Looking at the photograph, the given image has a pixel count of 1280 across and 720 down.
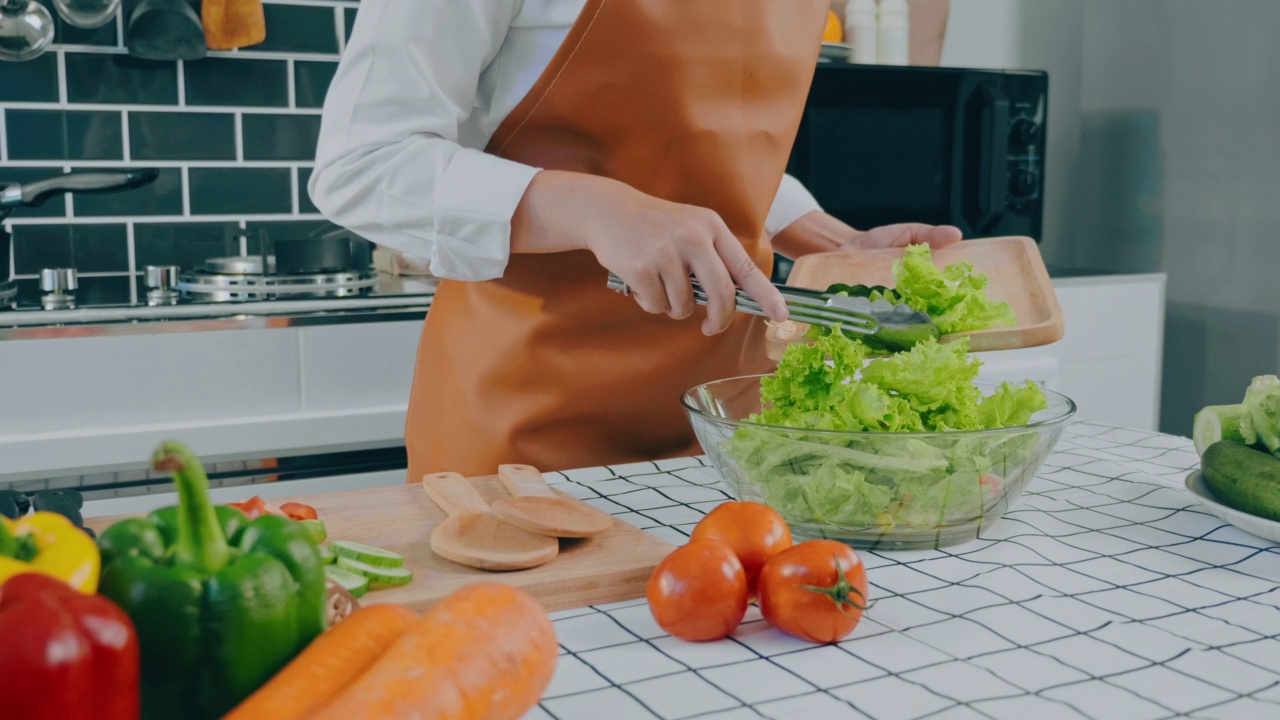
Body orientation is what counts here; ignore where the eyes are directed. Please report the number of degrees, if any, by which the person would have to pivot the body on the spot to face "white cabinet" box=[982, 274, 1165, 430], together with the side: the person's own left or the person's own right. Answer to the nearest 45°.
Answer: approximately 90° to the person's own left

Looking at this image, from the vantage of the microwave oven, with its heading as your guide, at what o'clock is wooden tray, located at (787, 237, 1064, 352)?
The wooden tray is roughly at 12 o'clock from the microwave oven.

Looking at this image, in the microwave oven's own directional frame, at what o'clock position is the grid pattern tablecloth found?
The grid pattern tablecloth is roughly at 12 o'clock from the microwave oven.

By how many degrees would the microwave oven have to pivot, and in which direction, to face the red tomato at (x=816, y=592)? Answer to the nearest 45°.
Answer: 0° — it already faces it

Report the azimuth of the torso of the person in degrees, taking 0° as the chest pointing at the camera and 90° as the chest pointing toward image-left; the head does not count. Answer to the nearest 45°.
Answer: approximately 315°

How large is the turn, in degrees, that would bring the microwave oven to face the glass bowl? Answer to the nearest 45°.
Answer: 0° — it already faces it

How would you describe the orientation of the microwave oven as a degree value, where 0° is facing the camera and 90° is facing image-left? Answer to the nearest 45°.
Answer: approximately 0°
